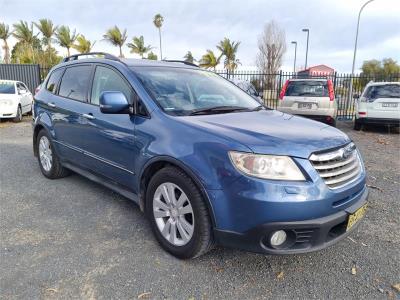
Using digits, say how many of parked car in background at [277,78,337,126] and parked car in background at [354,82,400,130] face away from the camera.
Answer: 2

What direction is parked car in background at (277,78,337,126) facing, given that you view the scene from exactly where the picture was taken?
facing away from the viewer

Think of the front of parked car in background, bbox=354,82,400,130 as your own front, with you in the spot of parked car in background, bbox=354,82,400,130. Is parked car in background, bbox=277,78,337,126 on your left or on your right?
on your left

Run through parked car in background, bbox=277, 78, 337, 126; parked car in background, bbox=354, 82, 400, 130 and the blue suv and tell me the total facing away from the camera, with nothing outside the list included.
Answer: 2

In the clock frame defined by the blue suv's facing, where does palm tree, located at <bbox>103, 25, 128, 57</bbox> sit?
The palm tree is roughly at 7 o'clock from the blue suv.

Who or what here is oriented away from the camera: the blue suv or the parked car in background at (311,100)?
the parked car in background

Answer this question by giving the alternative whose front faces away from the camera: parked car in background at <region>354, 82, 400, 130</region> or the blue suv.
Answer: the parked car in background

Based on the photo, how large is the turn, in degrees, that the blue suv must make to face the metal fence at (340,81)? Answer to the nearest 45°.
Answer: approximately 90° to its left

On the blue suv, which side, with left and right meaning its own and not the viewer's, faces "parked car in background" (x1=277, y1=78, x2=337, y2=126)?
left

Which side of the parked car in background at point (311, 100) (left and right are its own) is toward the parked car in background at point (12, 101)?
left

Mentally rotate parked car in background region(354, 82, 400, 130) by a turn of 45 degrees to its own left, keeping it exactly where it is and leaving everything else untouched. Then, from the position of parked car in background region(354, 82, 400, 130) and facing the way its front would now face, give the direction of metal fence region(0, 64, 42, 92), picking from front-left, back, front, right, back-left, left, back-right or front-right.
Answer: front-left

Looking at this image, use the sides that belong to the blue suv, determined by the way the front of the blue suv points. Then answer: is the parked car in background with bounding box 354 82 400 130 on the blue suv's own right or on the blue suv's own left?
on the blue suv's own left

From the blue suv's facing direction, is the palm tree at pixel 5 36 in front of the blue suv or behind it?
behind

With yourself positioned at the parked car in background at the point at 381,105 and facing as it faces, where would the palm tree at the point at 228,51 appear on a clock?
The palm tree is roughly at 11 o'clock from the parked car in background.

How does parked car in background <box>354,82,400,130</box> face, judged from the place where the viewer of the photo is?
facing away from the viewer

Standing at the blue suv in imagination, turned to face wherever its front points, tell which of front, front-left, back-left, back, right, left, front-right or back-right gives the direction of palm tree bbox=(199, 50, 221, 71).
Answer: back-left

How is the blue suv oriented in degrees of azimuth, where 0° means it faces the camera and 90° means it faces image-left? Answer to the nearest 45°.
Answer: approximately 315°
